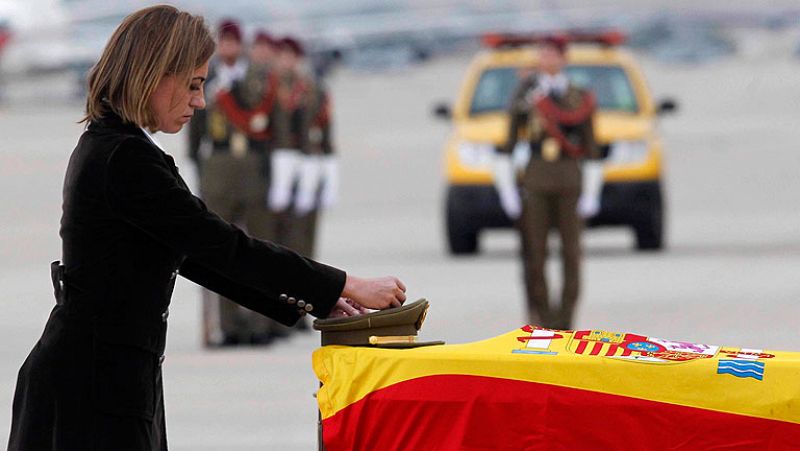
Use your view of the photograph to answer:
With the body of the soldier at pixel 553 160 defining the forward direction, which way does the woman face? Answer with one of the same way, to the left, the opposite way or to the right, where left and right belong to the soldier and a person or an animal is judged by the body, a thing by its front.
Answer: to the left

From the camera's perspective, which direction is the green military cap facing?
to the viewer's right

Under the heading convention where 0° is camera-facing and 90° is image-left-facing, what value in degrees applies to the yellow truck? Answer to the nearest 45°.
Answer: approximately 0°

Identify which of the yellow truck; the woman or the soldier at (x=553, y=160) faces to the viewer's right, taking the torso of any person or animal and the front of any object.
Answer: the woman

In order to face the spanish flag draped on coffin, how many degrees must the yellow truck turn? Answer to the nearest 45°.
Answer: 0° — it already faces it

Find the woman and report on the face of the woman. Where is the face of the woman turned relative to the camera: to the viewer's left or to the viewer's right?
to the viewer's right

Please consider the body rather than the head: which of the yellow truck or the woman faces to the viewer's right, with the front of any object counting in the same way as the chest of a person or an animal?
the woman

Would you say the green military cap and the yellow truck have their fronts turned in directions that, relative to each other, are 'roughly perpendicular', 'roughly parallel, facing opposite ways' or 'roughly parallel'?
roughly perpendicular

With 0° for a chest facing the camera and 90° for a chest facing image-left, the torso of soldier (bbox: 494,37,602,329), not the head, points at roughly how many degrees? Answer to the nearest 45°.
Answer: approximately 0°

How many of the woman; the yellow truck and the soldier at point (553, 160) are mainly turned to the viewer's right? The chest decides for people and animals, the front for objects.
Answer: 1

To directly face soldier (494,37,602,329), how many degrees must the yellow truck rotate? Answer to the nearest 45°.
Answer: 0° — it already faces them

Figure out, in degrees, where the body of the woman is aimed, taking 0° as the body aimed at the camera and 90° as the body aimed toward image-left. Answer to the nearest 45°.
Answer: approximately 270°

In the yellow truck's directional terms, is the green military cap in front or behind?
in front
